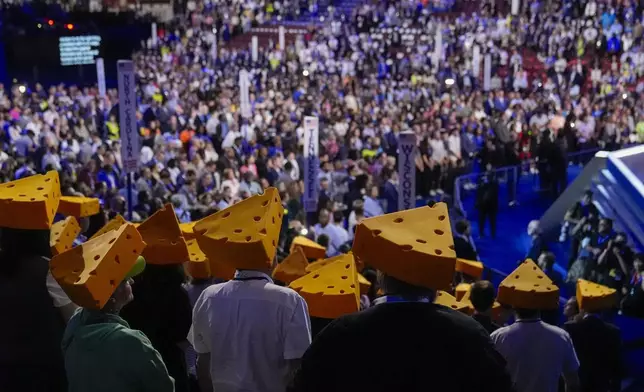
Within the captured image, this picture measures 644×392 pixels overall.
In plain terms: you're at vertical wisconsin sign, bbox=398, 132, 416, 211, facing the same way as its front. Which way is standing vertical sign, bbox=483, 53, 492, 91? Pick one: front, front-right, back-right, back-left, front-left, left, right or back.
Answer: back

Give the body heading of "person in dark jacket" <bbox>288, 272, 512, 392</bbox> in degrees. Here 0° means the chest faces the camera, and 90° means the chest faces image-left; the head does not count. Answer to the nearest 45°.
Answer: approximately 180°

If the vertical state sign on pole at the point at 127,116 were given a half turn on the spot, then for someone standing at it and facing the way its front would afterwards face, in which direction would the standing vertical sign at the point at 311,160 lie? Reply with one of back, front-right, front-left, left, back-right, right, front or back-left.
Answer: right

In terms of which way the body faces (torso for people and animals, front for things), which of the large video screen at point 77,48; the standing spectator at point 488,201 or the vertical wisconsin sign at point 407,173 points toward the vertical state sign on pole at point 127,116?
the large video screen

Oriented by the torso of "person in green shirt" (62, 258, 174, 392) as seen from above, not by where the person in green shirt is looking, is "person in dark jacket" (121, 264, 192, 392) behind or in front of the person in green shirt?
in front

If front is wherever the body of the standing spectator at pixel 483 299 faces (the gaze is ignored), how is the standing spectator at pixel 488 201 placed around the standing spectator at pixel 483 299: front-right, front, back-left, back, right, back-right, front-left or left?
front

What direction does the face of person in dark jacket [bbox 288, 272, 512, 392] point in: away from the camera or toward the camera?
away from the camera

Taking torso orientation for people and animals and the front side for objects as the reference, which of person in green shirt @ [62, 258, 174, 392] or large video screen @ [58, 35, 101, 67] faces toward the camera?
the large video screen

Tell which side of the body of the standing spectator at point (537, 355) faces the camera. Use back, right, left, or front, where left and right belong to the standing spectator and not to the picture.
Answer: back

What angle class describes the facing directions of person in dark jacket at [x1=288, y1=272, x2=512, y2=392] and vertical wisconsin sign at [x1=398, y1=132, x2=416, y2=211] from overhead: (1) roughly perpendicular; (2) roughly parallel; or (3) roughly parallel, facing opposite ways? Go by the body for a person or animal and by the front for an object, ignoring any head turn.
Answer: roughly parallel, facing opposite ways

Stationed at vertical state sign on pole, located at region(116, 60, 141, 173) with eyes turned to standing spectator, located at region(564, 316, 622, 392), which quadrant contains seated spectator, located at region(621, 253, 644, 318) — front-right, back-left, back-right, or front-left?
front-left

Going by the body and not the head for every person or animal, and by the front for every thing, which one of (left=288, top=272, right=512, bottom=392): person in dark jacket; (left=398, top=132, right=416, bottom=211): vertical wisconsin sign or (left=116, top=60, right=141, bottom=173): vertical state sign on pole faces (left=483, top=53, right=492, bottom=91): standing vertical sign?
the person in dark jacket

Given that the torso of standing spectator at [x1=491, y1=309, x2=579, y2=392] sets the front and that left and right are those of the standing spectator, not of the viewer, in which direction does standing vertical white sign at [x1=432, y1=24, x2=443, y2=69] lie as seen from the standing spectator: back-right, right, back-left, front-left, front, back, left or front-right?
front

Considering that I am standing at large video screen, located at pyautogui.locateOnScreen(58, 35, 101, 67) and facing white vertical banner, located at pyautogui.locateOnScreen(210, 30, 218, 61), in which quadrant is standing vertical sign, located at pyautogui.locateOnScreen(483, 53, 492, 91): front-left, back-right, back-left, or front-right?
front-right

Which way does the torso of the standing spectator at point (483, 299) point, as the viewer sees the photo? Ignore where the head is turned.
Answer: away from the camera

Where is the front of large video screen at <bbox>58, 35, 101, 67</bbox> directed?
toward the camera

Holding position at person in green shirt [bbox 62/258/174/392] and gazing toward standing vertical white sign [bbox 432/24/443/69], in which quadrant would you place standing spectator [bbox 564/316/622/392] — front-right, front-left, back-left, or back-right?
front-right

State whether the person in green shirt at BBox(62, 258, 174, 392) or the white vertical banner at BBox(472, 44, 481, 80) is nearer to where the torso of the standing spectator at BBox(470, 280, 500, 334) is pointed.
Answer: the white vertical banner

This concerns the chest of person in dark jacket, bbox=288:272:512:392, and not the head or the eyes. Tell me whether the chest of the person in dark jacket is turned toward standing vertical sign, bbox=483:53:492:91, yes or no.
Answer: yes
